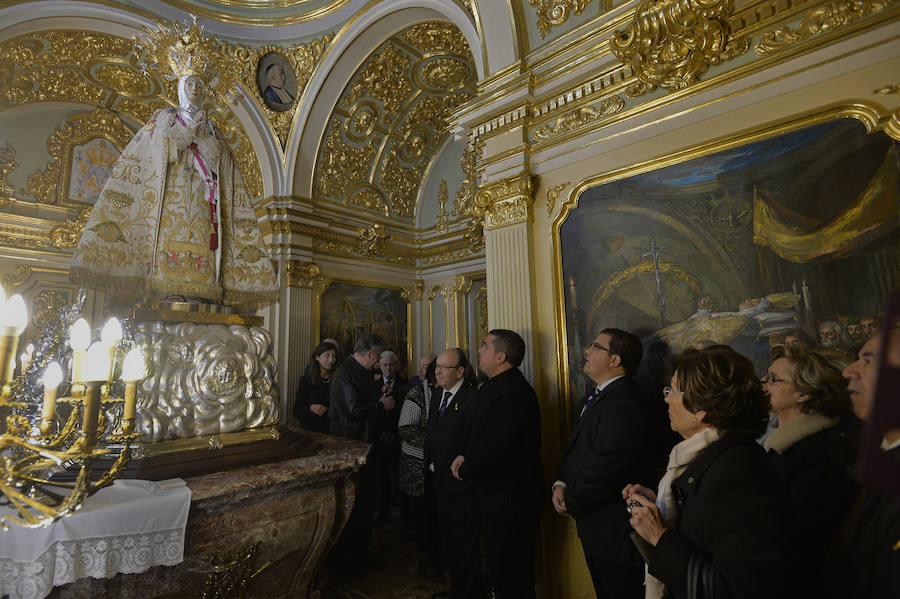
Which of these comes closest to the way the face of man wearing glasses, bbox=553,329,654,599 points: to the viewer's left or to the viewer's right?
to the viewer's left

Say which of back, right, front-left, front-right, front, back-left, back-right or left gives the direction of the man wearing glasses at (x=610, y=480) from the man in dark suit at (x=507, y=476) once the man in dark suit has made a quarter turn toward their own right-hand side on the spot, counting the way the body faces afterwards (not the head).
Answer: back-right

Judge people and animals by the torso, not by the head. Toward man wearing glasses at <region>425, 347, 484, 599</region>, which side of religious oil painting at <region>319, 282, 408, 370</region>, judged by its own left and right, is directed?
front

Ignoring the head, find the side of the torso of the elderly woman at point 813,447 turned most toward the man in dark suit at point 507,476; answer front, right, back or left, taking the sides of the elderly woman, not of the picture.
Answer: front

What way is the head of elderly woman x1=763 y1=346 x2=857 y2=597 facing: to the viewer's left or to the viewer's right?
to the viewer's left

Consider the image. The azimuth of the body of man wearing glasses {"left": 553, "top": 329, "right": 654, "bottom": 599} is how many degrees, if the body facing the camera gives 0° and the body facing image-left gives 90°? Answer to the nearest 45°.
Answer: approximately 90°

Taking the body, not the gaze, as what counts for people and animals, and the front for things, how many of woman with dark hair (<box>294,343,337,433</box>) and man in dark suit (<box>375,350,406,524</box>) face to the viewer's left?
0

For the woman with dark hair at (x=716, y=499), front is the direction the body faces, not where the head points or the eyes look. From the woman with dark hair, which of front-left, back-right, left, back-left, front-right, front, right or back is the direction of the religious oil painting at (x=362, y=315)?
front-right

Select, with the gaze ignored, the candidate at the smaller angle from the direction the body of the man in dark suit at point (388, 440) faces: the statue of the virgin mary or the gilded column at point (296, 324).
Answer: the statue of the virgin mary

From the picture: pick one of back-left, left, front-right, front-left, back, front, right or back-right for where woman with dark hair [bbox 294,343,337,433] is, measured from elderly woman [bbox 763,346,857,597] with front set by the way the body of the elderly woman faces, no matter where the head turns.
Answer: front

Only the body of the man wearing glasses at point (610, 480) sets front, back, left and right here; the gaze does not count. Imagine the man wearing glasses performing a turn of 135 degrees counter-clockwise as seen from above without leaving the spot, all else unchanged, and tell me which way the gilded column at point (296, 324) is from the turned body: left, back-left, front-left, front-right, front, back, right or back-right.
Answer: back

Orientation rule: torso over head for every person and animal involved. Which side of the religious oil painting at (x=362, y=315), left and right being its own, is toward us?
front

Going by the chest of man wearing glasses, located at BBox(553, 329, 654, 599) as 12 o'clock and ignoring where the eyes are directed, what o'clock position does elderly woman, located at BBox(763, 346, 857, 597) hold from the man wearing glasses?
The elderly woman is roughly at 7 o'clock from the man wearing glasses.

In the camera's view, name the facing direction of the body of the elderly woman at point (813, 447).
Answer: to the viewer's left

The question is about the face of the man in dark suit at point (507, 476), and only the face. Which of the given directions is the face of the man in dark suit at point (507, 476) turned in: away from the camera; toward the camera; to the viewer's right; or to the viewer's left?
to the viewer's left
